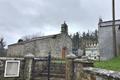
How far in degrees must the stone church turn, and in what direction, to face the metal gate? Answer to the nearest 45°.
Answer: approximately 45° to its right

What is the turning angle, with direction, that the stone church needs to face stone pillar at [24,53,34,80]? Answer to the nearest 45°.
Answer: approximately 45° to its right

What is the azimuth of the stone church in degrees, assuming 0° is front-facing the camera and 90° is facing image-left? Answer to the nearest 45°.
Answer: approximately 315°

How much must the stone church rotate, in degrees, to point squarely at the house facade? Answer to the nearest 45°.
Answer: approximately 45° to its left
